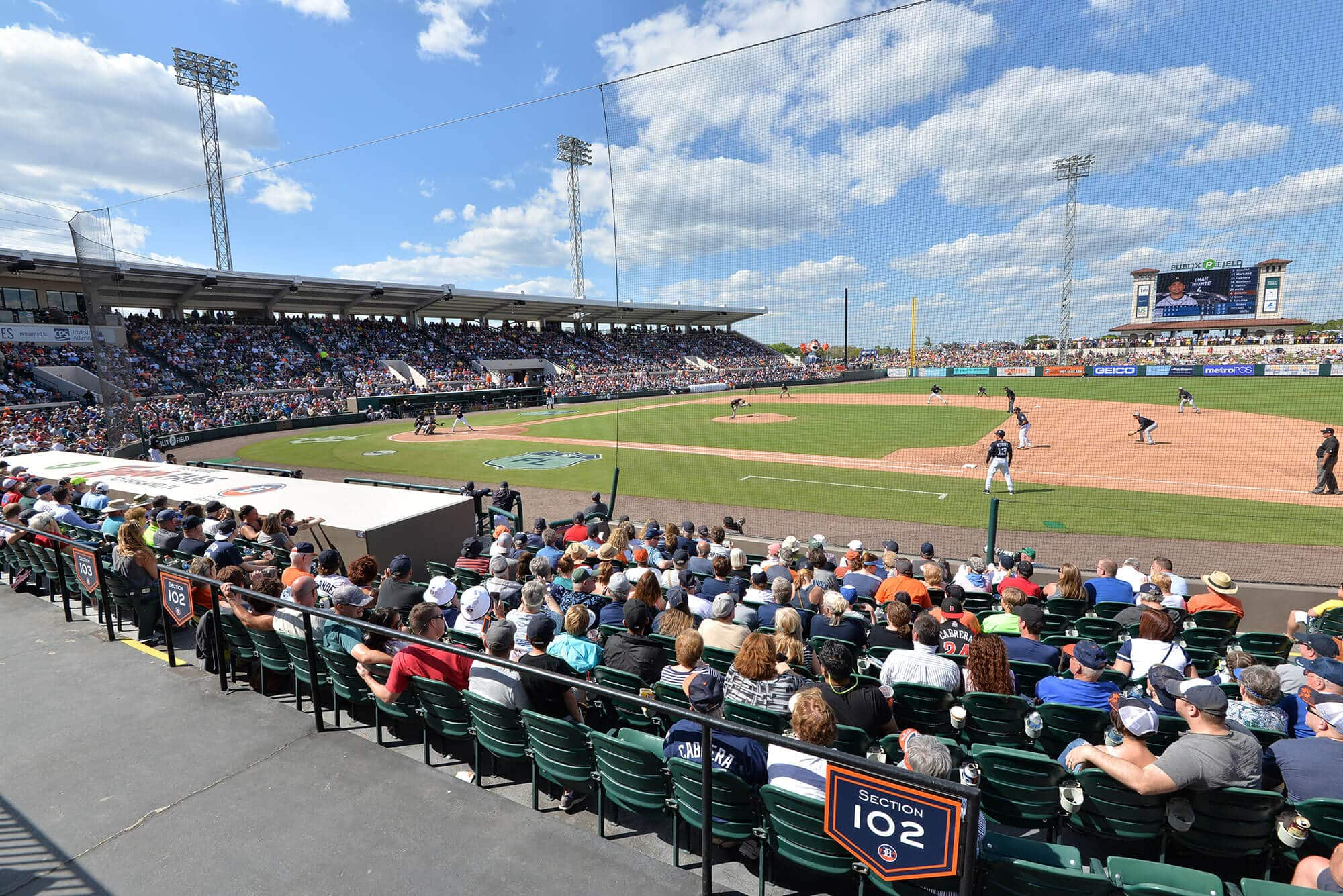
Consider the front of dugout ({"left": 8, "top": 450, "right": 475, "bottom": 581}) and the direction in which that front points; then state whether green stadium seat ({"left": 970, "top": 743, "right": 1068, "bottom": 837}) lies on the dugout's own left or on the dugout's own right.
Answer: on the dugout's own right

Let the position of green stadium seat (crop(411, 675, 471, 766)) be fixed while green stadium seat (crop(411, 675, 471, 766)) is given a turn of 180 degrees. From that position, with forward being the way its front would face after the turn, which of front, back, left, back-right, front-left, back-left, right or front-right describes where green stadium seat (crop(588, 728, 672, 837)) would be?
left

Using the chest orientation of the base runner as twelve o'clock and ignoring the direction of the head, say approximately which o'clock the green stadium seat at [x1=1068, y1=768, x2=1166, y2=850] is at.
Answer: The green stadium seat is roughly at 9 o'clock from the base runner.

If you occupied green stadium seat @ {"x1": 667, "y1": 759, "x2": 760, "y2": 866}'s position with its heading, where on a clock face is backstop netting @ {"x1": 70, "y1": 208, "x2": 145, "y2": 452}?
The backstop netting is roughly at 9 o'clock from the green stadium seat.

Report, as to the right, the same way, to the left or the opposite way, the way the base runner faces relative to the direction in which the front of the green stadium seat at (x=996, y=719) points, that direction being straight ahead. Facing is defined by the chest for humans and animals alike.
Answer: to the left

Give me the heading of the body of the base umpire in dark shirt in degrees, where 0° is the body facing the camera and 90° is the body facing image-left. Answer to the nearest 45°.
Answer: approximately 90°

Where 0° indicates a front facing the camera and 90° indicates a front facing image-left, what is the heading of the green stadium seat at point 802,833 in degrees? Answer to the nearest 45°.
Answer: approximately 225°

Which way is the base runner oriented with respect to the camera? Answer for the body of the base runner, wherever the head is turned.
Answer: to the viewer's left

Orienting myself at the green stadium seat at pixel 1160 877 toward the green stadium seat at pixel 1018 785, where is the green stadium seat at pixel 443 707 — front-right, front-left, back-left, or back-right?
front-left

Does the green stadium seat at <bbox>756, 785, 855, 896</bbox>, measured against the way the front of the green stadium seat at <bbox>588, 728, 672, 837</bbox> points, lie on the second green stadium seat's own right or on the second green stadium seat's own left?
on the second green stadium seat's own right

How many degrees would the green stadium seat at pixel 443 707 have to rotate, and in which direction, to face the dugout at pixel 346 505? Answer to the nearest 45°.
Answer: approximately 45° to its left

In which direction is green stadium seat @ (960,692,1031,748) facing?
away from the camera

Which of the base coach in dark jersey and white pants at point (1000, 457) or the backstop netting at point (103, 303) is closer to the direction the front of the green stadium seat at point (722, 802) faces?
the base coach in dark jersey and white pants

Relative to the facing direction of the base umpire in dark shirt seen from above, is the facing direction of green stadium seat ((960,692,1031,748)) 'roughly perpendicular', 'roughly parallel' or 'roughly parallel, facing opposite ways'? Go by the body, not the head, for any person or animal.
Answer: roughly perpendicular

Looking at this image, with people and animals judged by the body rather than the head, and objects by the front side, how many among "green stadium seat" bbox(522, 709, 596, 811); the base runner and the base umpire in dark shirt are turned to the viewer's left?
2

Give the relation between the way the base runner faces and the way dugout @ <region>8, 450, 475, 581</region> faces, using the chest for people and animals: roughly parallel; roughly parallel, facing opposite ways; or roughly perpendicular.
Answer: roughly perpendicular

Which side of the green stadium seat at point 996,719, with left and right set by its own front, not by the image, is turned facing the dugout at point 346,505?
left

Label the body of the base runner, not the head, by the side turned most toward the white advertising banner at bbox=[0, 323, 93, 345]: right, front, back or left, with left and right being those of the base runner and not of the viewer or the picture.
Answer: front

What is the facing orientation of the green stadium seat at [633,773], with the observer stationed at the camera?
facing away from the viewer and to the right of the viewer

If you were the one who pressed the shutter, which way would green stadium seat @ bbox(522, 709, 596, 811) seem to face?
facing away from the viewer and to the right of the viewer

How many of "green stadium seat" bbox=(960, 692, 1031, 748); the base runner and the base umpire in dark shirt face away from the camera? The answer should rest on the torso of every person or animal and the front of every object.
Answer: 1
